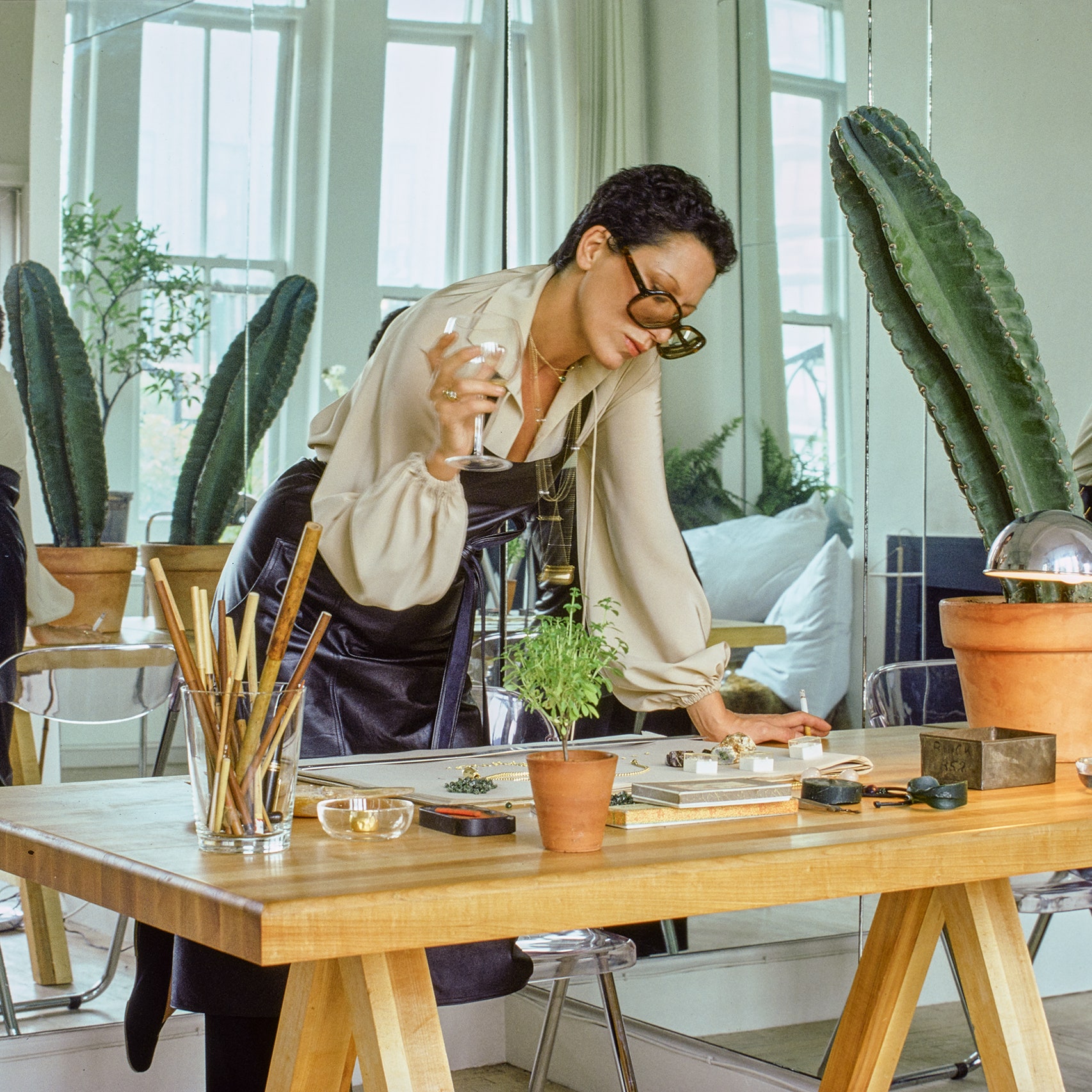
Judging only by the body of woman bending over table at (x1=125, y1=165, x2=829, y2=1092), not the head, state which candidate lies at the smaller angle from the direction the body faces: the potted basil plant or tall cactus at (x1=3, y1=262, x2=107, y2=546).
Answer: the potted basil plant

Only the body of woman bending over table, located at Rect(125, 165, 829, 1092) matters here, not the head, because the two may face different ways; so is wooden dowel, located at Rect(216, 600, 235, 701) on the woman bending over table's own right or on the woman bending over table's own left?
on the woman bending over table's own right

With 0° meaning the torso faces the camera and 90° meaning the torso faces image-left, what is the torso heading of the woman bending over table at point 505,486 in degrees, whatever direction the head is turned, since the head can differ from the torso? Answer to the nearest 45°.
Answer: approximately 315°

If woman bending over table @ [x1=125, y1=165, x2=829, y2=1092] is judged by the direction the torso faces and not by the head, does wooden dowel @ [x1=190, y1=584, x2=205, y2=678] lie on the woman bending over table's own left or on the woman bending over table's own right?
on the woman bending over table's own right

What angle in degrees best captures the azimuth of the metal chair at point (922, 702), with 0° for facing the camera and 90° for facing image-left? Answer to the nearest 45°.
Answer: approximately 315°
